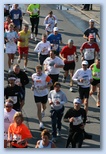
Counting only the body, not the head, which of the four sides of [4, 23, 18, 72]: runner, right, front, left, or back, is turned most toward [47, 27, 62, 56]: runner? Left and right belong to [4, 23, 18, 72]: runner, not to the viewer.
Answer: left

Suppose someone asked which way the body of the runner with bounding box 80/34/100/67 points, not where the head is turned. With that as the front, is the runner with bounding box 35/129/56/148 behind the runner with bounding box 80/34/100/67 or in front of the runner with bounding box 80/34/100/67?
in front

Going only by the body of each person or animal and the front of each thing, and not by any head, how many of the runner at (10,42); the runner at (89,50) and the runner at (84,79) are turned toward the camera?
3

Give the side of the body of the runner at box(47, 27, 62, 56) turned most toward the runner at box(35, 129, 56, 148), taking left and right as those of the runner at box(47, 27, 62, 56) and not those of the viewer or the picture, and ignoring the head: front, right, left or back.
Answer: front

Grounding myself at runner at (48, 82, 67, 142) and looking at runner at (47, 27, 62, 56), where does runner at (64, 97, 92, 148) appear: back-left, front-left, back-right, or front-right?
back-right

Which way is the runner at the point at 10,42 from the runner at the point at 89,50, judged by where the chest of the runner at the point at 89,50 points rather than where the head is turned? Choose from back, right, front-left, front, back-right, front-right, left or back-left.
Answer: right

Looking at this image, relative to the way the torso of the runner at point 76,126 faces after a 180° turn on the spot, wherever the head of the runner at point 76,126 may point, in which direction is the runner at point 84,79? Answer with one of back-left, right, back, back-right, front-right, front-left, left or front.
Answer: front

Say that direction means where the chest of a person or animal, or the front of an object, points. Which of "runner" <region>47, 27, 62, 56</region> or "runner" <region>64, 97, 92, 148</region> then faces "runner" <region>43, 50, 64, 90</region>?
"runner" <region>47, 27, 62, 56</region>

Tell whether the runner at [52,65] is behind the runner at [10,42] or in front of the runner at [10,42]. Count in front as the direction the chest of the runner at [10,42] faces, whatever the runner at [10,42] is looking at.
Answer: in front

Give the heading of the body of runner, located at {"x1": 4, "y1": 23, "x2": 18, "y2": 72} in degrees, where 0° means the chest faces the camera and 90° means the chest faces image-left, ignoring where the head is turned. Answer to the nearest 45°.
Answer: approximately 0°

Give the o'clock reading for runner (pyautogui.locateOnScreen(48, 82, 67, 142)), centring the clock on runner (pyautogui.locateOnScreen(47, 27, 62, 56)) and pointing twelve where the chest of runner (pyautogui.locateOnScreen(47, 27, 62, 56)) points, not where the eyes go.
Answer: runner (pyautogui.locateOnScreen(48, 82, 67, 142)) is roughly at 12 o'clock from runner (pyautogui.locateOnScreen(47, 27, 62, 56)).

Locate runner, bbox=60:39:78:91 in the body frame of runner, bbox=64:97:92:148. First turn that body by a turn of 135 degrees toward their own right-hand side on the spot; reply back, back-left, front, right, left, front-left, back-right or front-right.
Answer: front-right

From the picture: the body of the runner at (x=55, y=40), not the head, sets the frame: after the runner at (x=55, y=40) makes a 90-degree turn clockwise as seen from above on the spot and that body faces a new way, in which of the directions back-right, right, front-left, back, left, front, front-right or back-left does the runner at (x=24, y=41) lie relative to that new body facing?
front
